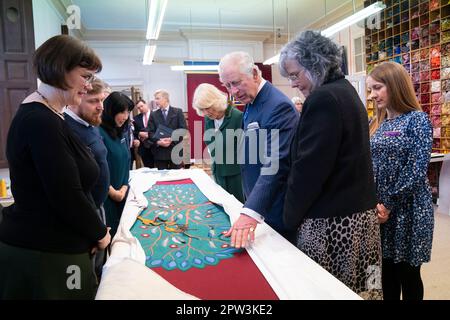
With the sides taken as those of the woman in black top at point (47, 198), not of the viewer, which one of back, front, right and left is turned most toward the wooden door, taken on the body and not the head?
left

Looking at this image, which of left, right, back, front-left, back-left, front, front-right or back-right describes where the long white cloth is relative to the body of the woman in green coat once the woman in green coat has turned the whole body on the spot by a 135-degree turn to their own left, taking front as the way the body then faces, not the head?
right

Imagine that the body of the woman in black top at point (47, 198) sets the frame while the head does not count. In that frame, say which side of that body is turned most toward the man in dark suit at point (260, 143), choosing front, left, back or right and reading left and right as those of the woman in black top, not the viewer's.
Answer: front

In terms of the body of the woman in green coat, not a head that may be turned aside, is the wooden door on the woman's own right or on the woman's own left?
on the woman's own right

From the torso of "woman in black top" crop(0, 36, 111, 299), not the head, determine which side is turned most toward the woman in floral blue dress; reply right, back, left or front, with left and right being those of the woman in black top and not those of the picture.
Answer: front

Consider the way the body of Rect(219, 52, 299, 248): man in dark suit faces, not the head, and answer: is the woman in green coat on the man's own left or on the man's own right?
on the man's own right

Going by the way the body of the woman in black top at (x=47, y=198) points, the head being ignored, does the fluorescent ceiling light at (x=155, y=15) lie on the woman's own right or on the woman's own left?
on the woman's own left

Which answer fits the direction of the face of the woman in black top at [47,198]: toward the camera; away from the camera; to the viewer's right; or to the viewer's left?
to the viewer's right

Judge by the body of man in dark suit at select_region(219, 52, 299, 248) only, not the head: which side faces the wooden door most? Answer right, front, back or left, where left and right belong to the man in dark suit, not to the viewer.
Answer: front

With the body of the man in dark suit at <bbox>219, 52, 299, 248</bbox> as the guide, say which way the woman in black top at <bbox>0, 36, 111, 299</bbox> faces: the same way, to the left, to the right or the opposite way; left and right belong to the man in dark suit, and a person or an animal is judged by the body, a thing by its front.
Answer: the opposite way

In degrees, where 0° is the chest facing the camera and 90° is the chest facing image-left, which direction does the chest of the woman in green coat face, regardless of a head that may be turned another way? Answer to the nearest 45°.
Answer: approximately 45°

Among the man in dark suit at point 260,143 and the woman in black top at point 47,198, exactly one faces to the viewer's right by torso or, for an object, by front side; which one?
the woman in black top

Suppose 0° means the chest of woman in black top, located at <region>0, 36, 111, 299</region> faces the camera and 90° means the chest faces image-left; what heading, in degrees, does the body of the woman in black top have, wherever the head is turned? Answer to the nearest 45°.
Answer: approximately 270°
